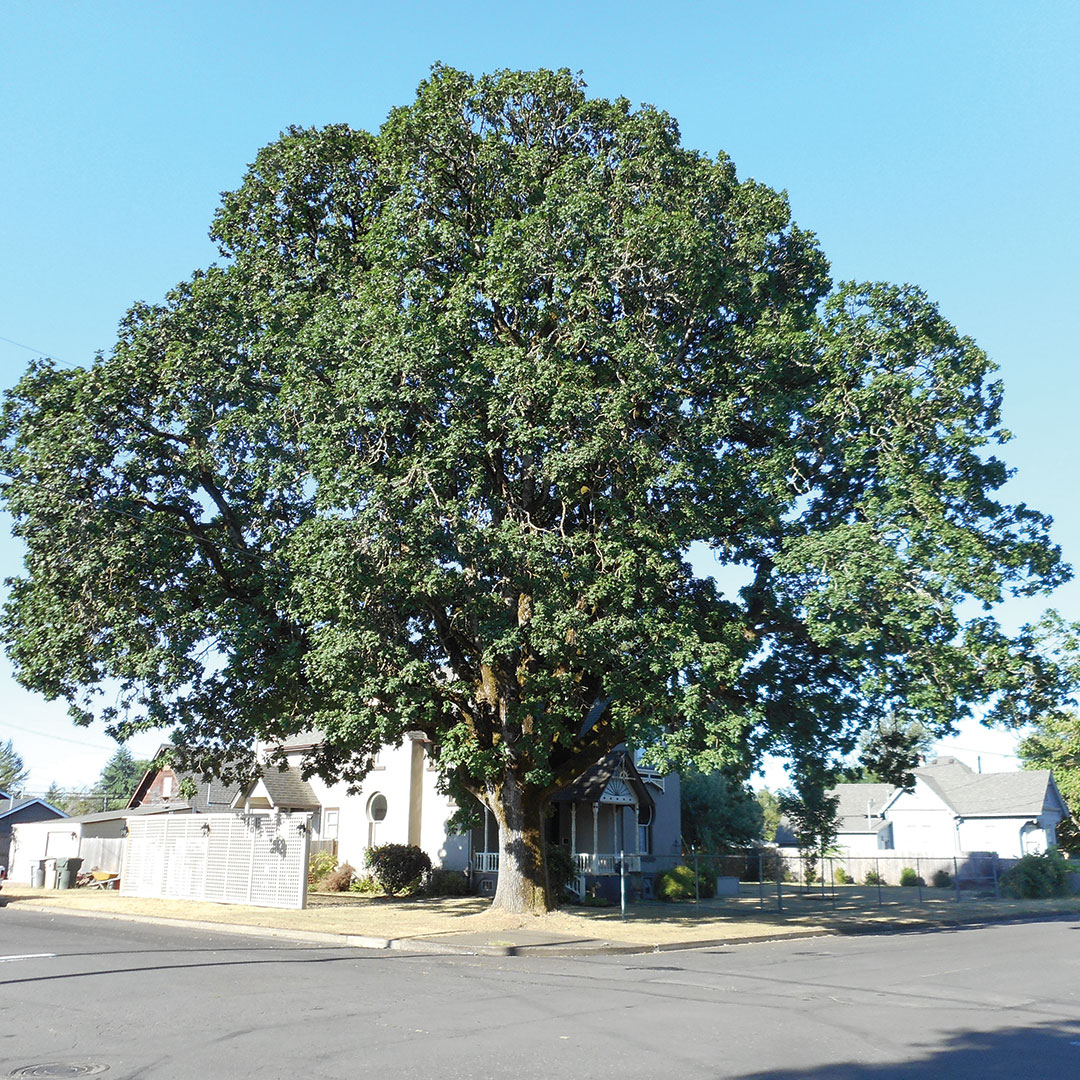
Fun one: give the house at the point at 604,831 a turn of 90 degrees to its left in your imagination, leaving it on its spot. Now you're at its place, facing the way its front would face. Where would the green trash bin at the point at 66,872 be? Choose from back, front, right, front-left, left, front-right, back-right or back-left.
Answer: back-left

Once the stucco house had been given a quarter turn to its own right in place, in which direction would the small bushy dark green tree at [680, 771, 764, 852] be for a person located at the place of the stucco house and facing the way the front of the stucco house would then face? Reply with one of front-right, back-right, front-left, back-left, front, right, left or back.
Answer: back

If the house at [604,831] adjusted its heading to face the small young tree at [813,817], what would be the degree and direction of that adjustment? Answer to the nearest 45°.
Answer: approximately 45° to its left

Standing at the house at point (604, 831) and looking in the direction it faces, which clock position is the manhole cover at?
The manhole cover is roughly at 2 o'clock from the house.

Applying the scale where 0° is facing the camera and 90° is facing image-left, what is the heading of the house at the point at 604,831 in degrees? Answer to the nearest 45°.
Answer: approximately 315°

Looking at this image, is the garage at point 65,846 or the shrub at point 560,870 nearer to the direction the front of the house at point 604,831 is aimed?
the shrub

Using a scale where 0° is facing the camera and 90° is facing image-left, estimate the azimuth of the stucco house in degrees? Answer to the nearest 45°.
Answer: approximately 315°

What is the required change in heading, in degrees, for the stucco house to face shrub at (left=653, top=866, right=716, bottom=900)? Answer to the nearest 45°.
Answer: approximately 45° to its left

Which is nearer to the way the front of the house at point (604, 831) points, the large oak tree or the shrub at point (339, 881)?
the large oak tree

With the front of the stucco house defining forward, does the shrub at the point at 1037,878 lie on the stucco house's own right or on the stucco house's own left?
on the stucco house's own left
